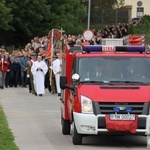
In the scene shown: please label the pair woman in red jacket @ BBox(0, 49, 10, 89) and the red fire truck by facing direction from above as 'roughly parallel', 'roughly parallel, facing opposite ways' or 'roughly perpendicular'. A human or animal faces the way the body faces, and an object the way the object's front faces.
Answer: roughly parallel

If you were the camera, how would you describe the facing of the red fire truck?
facing the viewer

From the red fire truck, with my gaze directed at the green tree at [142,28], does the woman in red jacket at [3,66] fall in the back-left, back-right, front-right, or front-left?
front-left

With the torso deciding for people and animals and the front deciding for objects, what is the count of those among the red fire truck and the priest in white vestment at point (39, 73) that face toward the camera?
2

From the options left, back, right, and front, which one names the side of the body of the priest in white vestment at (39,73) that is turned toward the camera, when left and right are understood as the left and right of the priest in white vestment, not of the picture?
front

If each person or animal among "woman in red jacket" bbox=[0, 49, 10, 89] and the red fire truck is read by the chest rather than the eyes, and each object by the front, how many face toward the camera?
2

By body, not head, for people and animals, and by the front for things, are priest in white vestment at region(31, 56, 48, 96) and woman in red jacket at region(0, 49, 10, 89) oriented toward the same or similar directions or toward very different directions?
same or similar directions

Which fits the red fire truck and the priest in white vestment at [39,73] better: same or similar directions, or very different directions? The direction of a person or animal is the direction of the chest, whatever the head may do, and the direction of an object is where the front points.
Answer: same or similar directions

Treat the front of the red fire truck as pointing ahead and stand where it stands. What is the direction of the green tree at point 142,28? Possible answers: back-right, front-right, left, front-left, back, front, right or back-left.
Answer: back

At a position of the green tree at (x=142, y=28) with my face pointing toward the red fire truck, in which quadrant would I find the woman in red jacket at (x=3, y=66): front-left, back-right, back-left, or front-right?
front-right

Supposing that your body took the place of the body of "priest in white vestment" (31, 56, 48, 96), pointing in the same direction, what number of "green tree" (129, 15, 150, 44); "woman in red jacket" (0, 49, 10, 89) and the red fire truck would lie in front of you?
1

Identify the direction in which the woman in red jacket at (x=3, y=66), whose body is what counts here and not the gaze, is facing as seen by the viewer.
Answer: toward the camera

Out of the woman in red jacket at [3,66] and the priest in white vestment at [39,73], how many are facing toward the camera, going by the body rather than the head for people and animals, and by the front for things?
2
